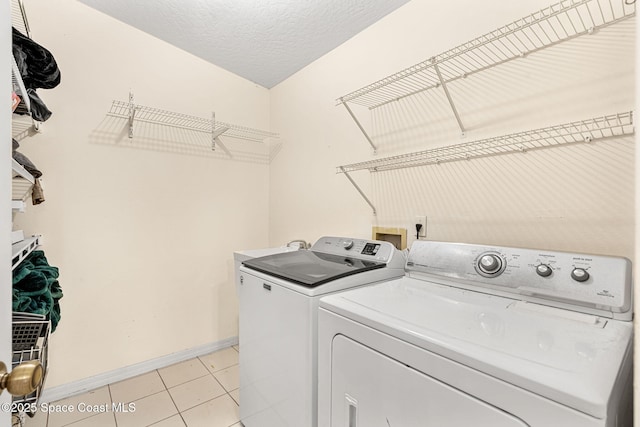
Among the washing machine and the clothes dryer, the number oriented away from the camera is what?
0

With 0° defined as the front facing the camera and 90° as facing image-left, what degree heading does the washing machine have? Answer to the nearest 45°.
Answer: approximately 45°

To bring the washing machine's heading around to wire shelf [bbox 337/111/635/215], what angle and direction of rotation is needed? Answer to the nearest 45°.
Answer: approximately 135° to its left

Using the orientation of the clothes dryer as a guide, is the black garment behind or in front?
in front

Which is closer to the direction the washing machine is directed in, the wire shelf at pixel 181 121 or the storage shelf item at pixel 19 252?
the storage shelf item

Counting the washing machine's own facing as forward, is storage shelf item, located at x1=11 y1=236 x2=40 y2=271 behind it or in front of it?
in front

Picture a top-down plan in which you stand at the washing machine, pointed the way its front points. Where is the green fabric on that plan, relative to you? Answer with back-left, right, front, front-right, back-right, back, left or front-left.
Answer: front-right

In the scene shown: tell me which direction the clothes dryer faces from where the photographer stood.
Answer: facing the viewer and to the left of the viewer
